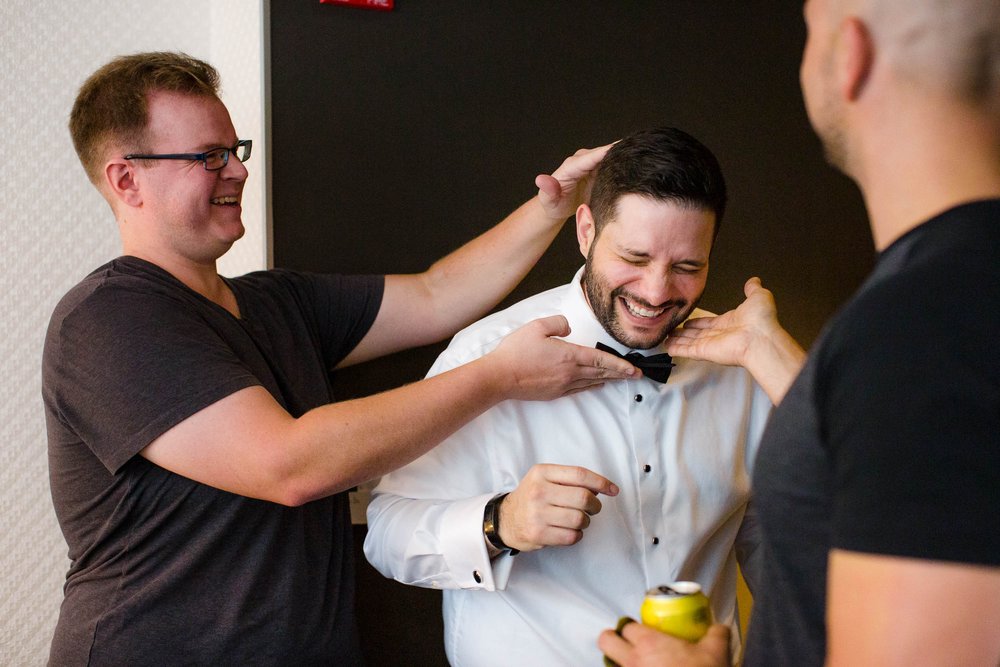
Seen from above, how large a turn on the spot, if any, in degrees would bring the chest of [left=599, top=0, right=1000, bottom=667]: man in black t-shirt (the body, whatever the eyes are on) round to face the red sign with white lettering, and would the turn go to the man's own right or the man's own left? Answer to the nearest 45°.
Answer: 0° — they already face it

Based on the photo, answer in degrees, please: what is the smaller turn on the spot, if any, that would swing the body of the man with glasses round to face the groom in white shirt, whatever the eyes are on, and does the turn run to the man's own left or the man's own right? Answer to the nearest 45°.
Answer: approximately 45° to the man's own left

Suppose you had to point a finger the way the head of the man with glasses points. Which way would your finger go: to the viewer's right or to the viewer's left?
to the viewer's right

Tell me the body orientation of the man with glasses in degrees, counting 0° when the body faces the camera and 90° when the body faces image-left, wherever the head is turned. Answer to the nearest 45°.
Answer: approximately 315°

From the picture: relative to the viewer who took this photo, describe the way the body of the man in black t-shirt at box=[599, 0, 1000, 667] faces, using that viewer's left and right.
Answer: facing away from the viewer and to the left of the viewer
